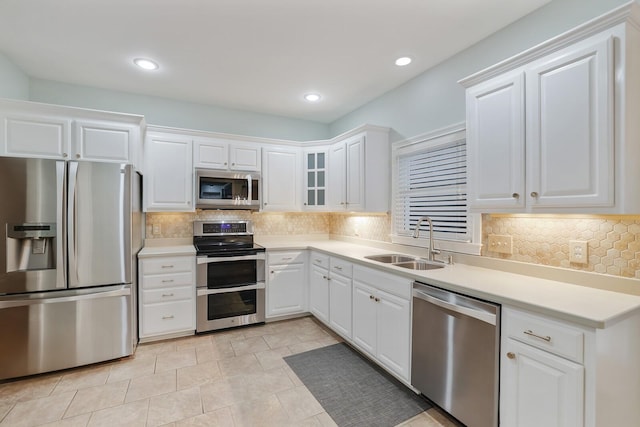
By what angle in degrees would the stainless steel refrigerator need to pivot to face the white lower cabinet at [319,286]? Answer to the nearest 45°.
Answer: approximately 90° to its left

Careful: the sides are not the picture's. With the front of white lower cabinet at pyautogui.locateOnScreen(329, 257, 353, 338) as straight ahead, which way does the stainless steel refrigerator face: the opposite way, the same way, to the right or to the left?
to the left

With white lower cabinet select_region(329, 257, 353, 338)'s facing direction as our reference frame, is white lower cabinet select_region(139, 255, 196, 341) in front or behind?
in front

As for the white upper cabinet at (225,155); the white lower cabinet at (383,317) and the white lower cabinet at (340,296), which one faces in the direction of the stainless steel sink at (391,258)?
the white upper cabinet

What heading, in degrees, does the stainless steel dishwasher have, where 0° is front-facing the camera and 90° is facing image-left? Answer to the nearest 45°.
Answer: approximately 45°

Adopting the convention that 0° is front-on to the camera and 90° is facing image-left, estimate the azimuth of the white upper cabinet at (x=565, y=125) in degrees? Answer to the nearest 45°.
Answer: approximately 45°

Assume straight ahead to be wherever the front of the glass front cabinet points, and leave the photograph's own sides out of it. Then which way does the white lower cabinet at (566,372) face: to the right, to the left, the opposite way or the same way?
to the right
